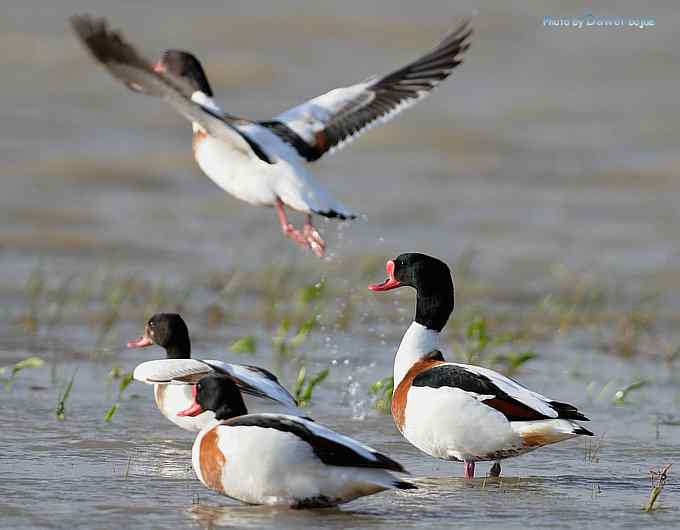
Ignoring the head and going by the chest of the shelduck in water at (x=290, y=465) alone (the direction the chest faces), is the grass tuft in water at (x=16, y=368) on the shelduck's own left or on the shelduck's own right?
on the shelduck's own right

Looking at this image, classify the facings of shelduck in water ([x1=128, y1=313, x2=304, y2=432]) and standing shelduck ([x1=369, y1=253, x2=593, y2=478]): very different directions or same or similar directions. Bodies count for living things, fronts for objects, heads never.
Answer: same or similar directions

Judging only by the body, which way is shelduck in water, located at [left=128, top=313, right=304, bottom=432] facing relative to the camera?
to the viewer's left

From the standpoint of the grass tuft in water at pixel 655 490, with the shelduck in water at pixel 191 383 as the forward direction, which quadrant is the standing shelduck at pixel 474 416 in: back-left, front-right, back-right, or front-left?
front-right

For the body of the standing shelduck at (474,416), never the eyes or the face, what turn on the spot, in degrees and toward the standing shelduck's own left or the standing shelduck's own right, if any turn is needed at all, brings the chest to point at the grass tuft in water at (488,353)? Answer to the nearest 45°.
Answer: approximately 90° to the standing shelduck's own right

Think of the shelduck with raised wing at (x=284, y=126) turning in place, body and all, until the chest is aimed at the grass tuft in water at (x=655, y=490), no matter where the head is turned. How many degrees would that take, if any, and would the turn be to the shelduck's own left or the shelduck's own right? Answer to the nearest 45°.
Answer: approximately 180°

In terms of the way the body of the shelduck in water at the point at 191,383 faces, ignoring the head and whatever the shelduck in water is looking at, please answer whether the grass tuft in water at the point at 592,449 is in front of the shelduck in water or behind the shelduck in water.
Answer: behind

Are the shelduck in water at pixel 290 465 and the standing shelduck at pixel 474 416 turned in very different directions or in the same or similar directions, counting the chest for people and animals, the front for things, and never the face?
same or similar directions

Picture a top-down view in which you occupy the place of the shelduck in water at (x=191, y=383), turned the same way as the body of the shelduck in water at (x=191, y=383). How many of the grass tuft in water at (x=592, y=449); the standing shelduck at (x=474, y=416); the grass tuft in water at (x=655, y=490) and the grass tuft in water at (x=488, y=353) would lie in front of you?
0

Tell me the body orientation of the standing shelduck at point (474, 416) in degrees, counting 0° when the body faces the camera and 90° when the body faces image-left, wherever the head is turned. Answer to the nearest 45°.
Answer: approximately 90°

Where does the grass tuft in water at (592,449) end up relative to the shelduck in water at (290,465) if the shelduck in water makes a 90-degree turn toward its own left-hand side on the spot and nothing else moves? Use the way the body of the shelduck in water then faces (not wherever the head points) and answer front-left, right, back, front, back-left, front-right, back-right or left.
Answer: back-left

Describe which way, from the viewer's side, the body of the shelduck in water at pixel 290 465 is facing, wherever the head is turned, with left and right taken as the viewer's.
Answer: facing to the left of the viewer

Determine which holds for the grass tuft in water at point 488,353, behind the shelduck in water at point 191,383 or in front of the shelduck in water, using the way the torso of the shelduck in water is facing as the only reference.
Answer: behind
